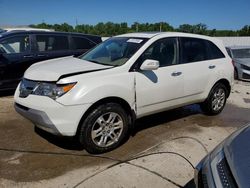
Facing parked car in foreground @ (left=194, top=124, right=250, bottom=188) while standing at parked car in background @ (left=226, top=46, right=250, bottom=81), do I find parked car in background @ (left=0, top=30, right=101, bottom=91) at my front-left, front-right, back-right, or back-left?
front-right

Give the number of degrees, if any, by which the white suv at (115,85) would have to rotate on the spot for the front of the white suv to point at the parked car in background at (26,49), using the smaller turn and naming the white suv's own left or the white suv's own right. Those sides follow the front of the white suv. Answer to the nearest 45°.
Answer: approximately 90° to the white suv's own right

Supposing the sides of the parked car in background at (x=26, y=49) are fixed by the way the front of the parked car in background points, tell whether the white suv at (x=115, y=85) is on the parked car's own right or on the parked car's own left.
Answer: on the parked car's own left

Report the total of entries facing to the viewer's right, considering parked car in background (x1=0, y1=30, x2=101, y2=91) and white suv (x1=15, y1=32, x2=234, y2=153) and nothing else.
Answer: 0

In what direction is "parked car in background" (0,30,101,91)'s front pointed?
to the viewer's left

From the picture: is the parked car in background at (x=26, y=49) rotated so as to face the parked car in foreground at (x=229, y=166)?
no

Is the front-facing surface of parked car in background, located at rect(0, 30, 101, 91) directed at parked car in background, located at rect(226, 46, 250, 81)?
no

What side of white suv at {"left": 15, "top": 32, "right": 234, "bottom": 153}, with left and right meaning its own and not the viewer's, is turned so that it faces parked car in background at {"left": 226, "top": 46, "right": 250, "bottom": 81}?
back

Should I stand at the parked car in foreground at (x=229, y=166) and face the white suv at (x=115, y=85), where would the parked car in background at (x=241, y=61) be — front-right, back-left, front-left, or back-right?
front-right

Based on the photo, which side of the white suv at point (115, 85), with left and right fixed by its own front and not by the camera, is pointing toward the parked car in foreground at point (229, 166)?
left
